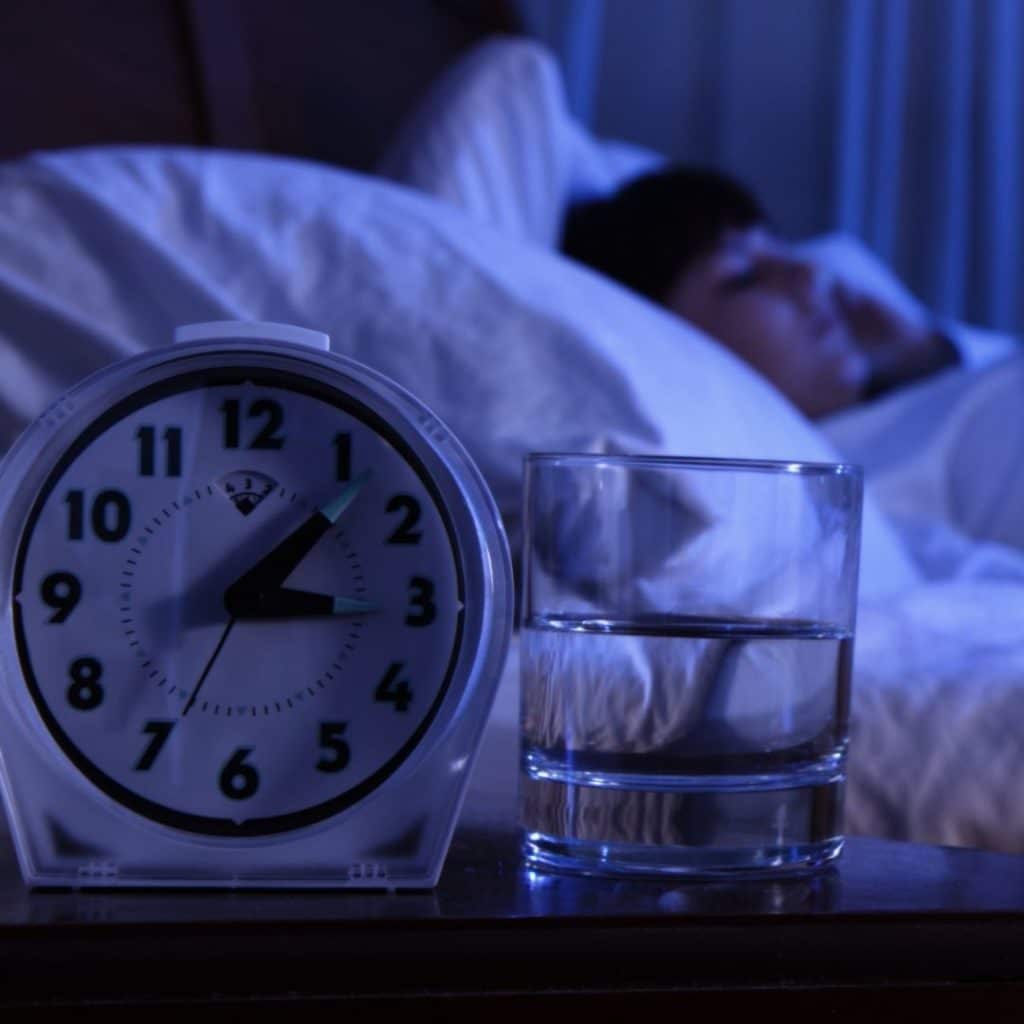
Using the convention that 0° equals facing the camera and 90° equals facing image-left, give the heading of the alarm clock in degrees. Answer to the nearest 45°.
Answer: approximately 0°

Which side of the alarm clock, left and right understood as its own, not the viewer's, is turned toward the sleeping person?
back

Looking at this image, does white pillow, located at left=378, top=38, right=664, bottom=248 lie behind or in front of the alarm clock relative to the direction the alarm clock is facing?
behind

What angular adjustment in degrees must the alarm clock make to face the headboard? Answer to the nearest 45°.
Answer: approximately 180°

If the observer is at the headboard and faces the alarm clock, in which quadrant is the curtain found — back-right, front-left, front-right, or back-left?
back-left
